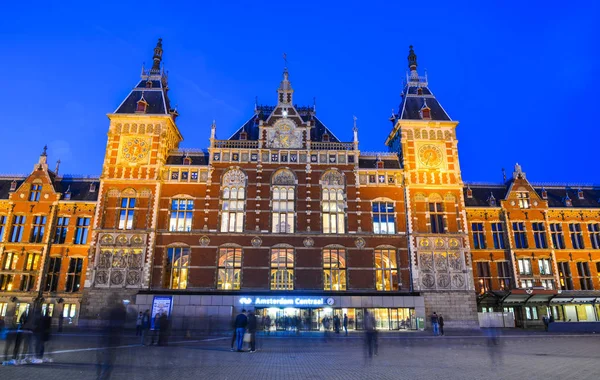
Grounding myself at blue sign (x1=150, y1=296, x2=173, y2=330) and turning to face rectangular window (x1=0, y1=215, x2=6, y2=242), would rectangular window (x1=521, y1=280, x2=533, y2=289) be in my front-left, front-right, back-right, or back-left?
back-right

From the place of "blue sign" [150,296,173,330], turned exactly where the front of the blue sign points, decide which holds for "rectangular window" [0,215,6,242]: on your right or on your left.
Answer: on your right

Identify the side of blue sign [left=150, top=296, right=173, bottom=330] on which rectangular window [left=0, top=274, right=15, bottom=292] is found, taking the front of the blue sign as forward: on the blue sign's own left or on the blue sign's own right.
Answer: on the blue sign's own right

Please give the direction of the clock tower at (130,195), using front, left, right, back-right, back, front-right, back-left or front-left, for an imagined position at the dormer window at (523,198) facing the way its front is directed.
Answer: front-right

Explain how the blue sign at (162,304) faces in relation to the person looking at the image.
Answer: facing the viewer

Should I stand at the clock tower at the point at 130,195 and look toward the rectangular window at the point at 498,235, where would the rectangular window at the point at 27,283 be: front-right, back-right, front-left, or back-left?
back-left

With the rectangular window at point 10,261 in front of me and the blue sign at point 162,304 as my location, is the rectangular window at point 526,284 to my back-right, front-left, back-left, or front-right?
back-right

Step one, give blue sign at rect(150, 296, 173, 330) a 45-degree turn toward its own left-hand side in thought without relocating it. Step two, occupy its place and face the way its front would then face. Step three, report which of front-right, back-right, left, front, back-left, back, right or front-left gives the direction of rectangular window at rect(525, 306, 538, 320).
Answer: front-left

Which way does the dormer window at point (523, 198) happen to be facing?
toward the camera

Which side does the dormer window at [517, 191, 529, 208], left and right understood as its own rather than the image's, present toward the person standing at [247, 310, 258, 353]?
front

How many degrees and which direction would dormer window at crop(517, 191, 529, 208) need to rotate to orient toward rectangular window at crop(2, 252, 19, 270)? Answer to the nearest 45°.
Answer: approximately 45° to its right

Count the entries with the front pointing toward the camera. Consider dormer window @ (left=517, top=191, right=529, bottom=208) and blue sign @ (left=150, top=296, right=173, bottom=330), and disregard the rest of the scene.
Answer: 2

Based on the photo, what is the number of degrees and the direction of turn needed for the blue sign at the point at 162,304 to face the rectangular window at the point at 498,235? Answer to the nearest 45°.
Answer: approximately 90° to its left

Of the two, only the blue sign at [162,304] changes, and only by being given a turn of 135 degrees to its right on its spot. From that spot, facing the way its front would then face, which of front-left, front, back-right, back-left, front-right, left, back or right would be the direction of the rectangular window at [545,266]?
back-right

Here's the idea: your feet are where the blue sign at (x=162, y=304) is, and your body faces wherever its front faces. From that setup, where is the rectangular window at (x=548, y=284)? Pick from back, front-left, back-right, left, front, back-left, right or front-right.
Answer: left
